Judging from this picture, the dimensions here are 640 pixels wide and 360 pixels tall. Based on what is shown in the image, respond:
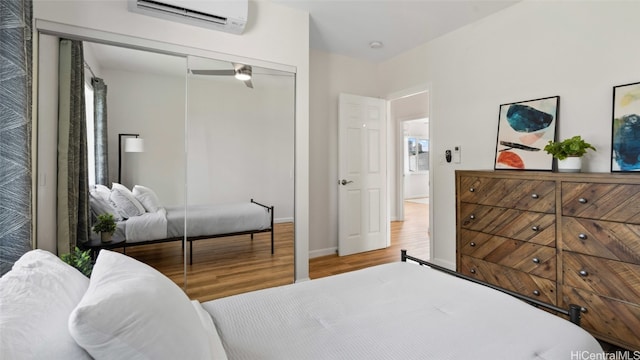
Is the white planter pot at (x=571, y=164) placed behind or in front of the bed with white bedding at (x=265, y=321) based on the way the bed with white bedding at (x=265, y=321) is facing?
in front

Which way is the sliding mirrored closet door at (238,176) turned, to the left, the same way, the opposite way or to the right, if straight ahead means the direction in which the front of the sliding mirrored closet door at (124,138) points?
the same way

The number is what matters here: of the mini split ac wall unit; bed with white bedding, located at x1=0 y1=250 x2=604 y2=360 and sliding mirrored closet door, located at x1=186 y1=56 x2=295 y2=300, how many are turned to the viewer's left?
0

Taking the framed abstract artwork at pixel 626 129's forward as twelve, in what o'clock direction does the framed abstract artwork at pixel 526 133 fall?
the framed abstract artwork at pixel 526 133 is roughly at 2 o'clock from the framed abstract artwork at pixel 626 129.

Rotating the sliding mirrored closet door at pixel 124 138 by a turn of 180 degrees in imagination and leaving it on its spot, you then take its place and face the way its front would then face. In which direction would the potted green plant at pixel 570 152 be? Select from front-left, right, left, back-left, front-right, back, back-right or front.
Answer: back

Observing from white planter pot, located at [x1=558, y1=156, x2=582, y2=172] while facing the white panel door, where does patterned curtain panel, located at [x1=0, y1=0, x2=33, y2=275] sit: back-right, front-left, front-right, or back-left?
front-left

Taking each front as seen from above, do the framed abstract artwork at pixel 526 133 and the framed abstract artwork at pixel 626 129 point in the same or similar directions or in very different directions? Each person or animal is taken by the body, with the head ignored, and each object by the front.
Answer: same or similar directions

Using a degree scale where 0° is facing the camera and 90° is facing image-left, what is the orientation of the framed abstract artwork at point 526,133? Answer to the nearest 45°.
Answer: approximately 45°

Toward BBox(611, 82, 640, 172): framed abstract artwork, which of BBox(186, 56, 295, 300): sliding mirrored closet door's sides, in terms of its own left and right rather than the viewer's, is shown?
front

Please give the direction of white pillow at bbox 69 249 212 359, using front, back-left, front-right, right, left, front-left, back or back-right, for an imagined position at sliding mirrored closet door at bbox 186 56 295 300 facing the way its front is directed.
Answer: front-right

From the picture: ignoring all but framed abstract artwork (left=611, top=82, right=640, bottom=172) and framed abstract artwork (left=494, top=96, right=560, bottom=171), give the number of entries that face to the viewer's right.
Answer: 0

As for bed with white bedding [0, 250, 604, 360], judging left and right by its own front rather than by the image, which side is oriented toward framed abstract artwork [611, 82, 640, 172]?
front

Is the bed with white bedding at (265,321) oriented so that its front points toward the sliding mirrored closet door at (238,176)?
no

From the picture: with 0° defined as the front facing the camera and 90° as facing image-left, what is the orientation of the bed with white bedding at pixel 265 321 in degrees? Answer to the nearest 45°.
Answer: approximately 225°

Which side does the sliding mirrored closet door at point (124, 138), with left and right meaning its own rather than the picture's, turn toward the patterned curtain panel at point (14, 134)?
right

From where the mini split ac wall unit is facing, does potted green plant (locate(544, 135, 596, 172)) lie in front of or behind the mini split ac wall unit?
in front

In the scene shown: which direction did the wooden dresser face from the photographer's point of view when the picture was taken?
facing the viewer and to the left of the viewer

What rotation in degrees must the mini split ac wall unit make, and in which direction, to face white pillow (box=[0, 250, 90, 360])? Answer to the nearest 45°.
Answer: approximately 45° to its right
